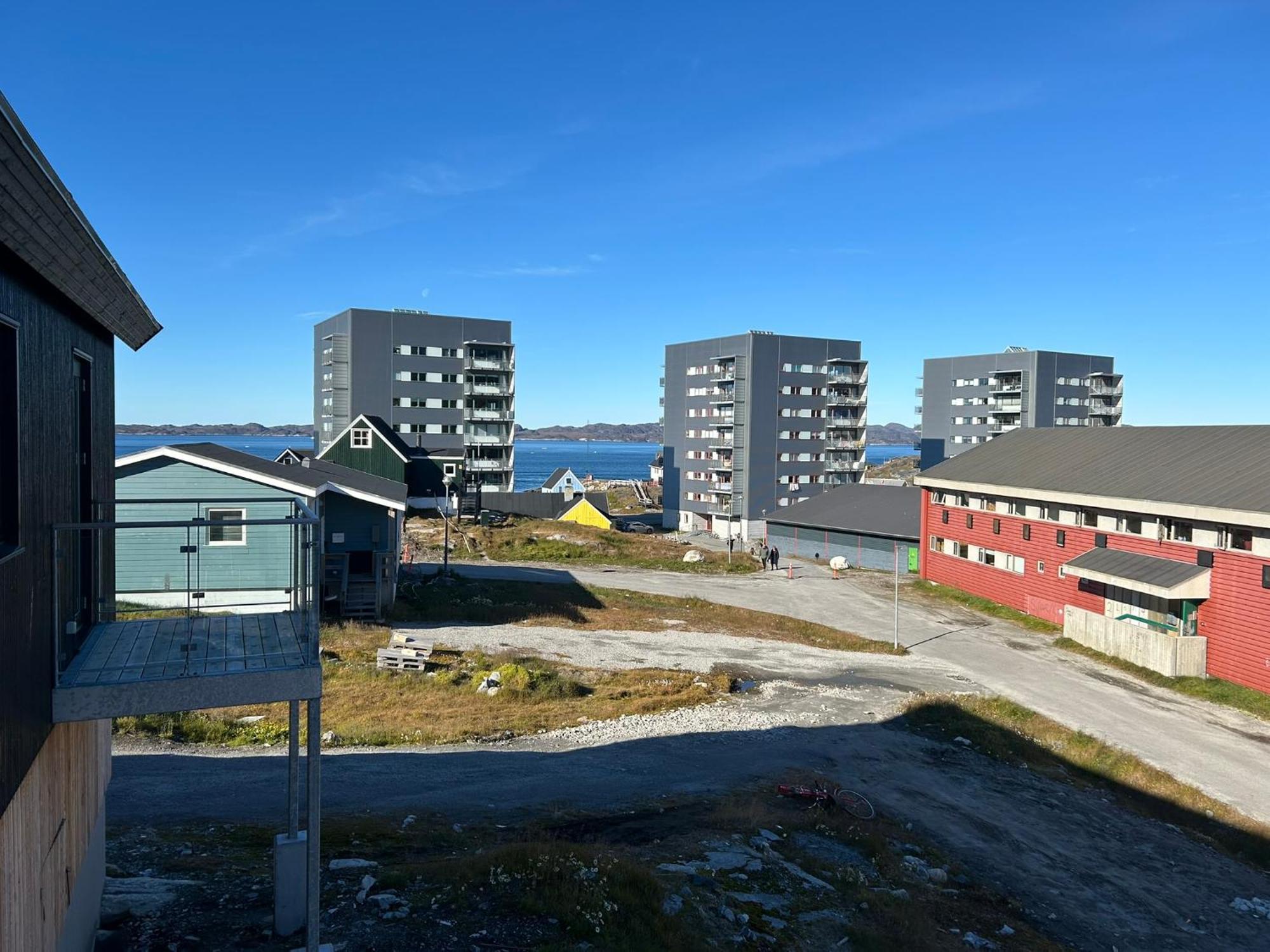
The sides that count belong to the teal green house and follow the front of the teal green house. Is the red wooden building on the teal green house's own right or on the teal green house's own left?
on the teal green house's own left

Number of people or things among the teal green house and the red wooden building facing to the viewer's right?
0

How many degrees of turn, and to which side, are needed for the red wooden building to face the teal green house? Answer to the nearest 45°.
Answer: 0° — it already faces it

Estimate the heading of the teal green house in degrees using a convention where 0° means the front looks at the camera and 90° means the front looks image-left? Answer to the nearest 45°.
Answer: approximately 0°

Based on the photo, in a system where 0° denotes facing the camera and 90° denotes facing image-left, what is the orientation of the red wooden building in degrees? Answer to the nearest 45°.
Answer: approximately 45°

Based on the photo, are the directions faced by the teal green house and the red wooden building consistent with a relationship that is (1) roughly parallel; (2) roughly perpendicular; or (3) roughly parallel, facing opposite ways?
roughly perpendicular

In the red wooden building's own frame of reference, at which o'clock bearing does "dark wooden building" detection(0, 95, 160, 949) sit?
The dark wooden building is roughly at 11 o'clock from the red wooden building.
